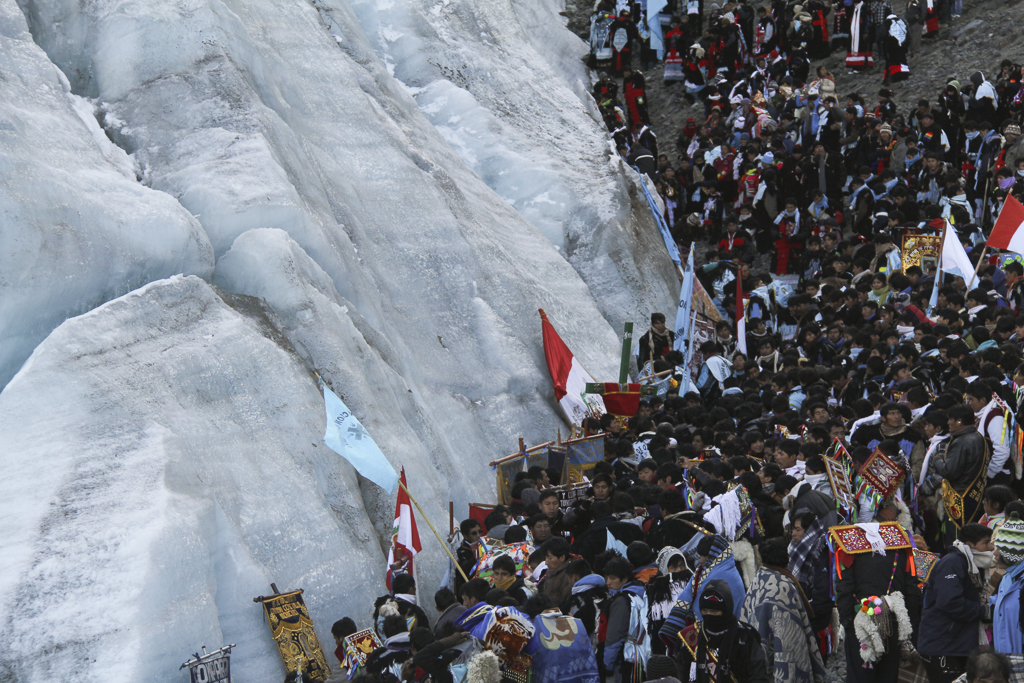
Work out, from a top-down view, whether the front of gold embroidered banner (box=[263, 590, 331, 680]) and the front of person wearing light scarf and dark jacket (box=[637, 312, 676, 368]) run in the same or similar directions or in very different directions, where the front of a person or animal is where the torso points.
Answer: same or similar directions

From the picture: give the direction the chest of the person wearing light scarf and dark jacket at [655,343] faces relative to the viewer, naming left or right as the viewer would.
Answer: facing the viewer and to the right of the viewer

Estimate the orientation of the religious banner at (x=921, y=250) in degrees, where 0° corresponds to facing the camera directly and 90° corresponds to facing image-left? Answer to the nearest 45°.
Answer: approximately 0°

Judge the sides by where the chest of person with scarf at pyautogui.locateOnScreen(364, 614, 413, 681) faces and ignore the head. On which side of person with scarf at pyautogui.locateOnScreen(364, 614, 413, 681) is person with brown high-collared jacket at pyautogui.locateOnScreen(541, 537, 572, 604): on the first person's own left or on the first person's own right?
on the first person's own right

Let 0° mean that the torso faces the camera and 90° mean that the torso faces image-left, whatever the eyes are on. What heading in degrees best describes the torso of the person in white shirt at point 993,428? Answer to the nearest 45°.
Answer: approximately 90°

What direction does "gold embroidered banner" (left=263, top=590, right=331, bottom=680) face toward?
toward the camera

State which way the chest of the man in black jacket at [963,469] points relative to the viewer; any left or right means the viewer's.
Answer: facing to the left of the viewer

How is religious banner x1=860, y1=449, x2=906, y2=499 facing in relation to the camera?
toward the camera

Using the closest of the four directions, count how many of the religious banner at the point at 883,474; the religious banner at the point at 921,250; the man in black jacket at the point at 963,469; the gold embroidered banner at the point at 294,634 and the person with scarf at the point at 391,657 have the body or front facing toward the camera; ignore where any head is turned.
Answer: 3

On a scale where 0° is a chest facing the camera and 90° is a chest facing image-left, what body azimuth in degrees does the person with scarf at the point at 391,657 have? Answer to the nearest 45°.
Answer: approximately 135°

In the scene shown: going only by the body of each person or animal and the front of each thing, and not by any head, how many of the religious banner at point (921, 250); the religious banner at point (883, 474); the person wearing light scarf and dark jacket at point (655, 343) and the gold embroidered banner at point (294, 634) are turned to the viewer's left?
0

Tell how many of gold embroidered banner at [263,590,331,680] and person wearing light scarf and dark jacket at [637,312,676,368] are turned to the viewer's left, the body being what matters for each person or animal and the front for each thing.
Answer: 0

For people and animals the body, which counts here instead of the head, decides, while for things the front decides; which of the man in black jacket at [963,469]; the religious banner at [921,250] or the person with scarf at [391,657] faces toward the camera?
the religious banner

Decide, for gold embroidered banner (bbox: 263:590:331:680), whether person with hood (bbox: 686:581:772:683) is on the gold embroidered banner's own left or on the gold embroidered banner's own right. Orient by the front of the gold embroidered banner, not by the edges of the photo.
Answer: on the gold embroidered banner's own left
